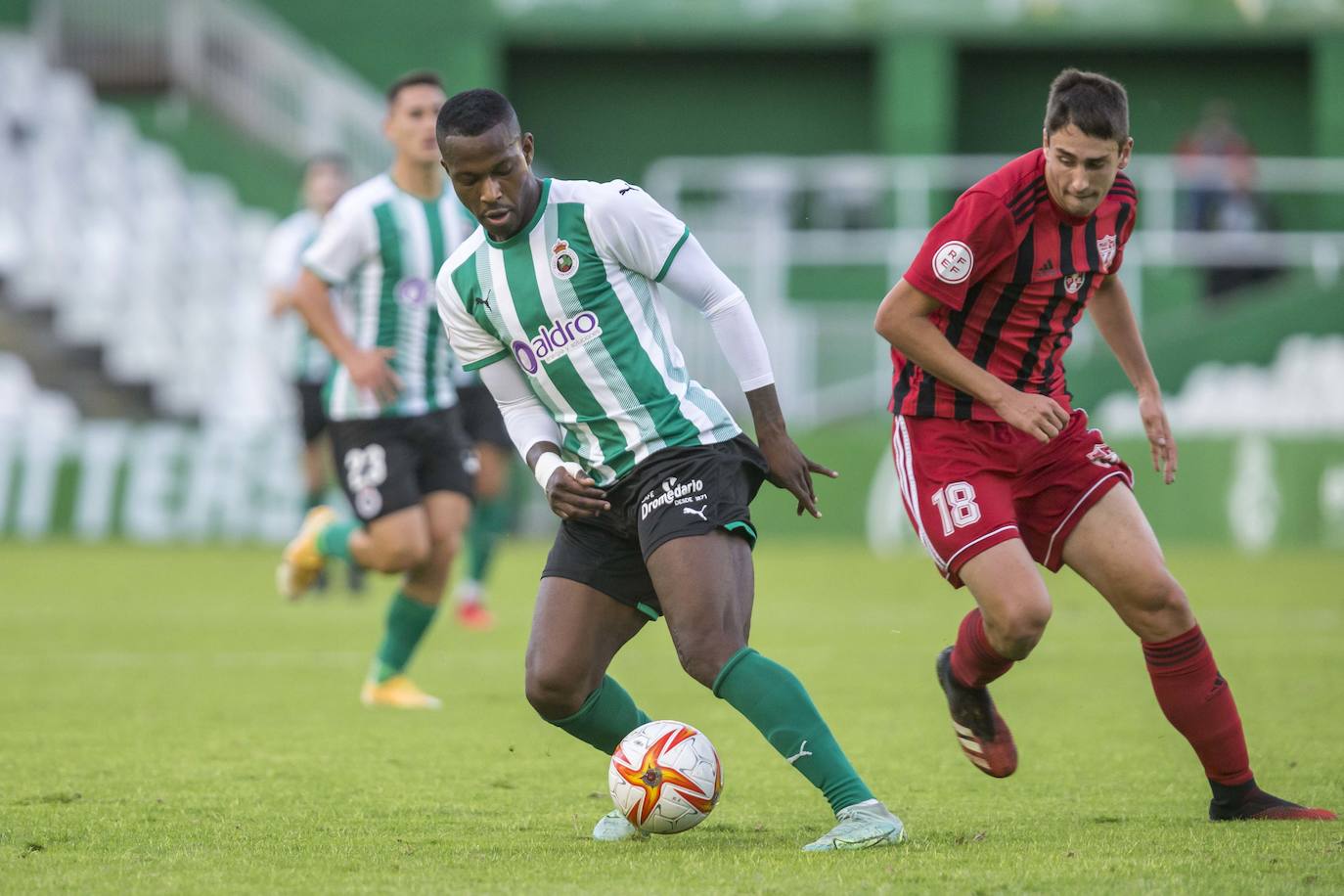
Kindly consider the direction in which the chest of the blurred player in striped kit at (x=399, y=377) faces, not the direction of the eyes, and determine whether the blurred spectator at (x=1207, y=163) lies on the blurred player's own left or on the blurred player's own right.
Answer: on the blurred player's own left

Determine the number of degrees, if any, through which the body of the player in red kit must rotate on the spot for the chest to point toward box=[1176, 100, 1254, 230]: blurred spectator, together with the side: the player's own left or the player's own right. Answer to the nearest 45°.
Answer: approximately 135° to the player's own left

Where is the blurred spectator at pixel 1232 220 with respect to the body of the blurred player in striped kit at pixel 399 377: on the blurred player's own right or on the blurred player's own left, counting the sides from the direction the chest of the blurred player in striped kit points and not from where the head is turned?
on the blurred player's own left

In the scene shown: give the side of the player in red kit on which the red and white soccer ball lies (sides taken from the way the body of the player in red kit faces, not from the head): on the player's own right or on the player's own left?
on the player's own right

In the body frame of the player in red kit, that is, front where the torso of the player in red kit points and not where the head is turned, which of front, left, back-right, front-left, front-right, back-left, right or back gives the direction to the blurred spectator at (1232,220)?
back-left

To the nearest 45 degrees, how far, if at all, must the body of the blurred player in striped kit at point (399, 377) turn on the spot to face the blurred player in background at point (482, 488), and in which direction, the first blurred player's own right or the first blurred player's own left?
approximately 135° to the first blurred player's own left
